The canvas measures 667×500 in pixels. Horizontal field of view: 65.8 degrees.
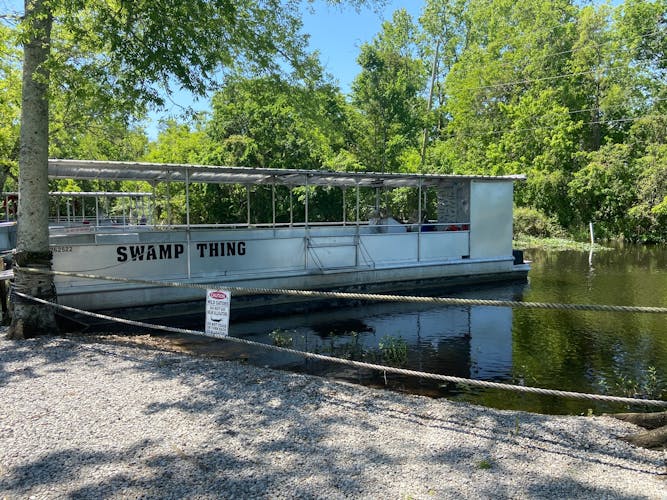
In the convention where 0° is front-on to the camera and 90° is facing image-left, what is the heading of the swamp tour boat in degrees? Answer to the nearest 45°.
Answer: approximately 90°

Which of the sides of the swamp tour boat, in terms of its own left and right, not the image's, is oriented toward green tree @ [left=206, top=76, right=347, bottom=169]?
right

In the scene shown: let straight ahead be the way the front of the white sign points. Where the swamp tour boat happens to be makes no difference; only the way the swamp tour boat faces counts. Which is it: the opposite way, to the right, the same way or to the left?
to the right

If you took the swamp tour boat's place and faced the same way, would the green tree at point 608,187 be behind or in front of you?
behind

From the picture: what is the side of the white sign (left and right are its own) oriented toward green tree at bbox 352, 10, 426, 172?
back

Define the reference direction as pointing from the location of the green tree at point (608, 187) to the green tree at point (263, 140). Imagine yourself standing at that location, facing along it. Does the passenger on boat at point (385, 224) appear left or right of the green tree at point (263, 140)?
left

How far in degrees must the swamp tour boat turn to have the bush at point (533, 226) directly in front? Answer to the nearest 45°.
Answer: approximately 135° to its right

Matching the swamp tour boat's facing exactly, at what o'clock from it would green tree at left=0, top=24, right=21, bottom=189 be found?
The green tree is roughly at 1 o'clock from the swamp tour boat.

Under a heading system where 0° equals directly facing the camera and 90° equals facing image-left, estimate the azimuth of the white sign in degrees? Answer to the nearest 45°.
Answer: approximately 0°

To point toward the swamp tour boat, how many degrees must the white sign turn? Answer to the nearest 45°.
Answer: approximately 180°

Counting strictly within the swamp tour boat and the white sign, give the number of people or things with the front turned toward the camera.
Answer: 1

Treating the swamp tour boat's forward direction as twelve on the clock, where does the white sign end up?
The white sign is roughly at 9 o'clock from the swamp tour boat.

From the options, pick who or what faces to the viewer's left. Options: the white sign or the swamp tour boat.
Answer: the swamp tour boat
